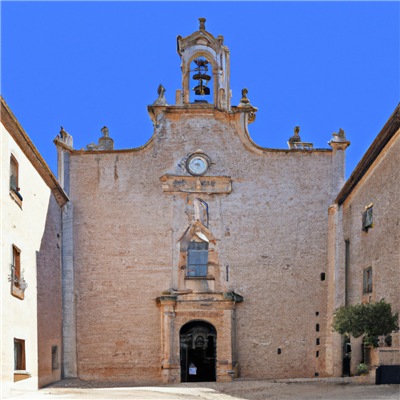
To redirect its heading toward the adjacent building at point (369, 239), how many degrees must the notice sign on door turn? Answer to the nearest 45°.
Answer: approximately 45° to its left

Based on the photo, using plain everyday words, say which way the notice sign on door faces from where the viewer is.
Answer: facing the viewer

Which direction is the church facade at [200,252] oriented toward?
toward the camera
